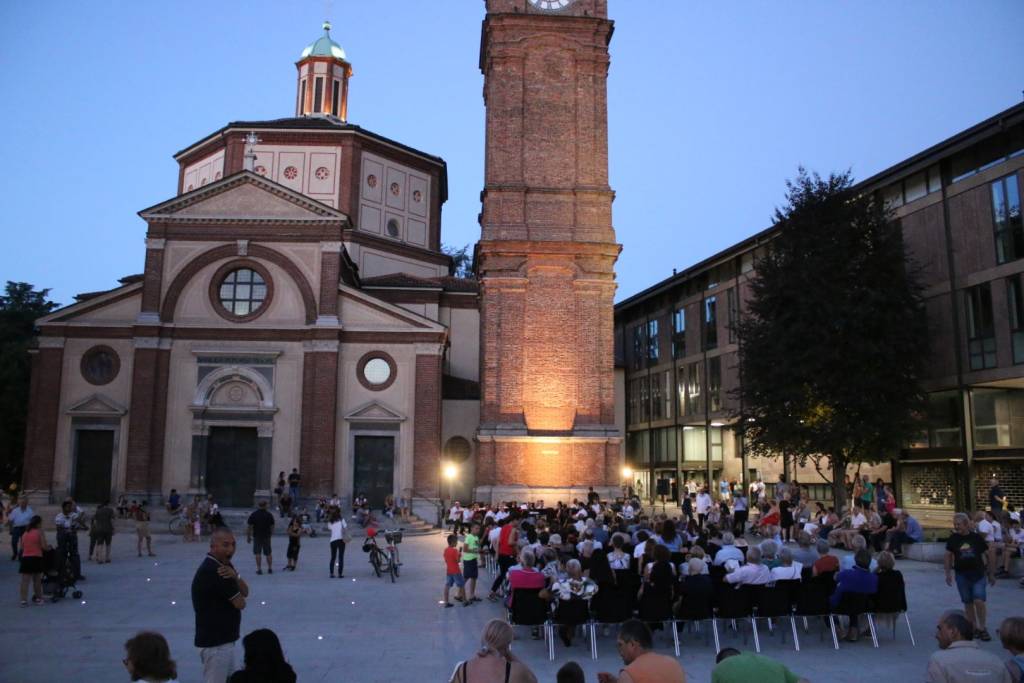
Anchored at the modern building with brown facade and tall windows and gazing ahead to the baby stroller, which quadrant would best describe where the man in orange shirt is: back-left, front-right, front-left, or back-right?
front-left

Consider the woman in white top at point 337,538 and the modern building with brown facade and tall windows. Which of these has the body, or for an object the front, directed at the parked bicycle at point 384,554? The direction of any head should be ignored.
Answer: the modern building with brown facade and tall windows

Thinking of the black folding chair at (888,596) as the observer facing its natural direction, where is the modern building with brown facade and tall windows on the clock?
The modern building with brown facade and tall windows is roughly at 2 o'clock from the black folding chair.

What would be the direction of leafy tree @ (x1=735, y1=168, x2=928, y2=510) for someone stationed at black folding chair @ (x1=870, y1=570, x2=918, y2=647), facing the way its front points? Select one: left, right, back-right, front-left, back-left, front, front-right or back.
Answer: front-right

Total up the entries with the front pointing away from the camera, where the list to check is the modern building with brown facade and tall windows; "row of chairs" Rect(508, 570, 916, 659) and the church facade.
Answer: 1

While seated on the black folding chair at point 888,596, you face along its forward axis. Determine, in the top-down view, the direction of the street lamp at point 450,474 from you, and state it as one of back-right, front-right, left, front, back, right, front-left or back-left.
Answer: front

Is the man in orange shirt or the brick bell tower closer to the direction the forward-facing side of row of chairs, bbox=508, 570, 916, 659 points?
the brick bell tower

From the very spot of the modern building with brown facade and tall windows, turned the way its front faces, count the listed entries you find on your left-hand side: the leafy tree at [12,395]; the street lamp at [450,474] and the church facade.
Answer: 0

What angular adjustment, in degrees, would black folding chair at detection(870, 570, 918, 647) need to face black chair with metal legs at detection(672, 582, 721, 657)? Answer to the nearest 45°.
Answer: approximately 90° to its left

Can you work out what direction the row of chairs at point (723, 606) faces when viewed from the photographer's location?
facing away from the viewer

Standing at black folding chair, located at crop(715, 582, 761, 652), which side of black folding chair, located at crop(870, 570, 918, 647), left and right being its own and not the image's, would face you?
left

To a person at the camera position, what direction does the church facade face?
facing the viewer
